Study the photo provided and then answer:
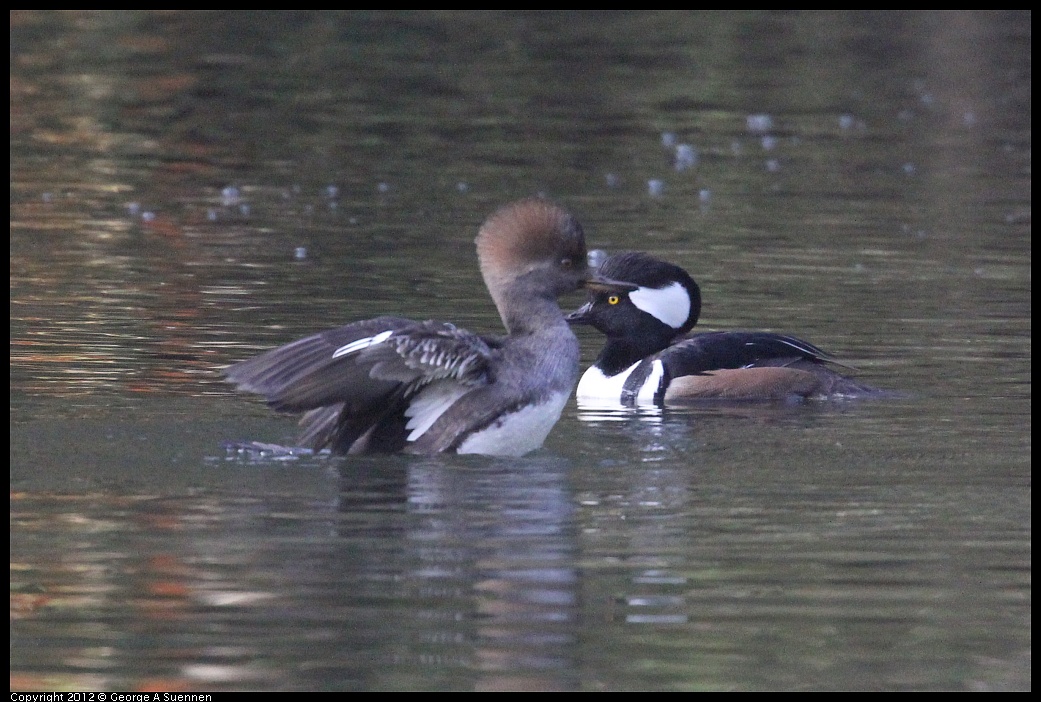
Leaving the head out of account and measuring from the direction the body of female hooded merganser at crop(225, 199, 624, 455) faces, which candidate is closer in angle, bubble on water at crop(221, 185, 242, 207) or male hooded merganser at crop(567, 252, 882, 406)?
the male hooded merganser

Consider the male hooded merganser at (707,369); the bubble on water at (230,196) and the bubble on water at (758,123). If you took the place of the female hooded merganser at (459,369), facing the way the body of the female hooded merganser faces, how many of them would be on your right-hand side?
0

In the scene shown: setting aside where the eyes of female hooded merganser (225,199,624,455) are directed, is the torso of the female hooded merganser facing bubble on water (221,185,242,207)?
no

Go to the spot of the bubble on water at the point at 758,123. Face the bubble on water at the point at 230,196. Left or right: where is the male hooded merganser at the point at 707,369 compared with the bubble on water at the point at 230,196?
left

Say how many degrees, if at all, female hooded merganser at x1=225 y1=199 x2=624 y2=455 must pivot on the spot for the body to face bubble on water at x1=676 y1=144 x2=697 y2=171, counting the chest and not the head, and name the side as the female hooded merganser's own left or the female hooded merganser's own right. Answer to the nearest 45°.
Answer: approximately 90° to the female hooded merganser's own left

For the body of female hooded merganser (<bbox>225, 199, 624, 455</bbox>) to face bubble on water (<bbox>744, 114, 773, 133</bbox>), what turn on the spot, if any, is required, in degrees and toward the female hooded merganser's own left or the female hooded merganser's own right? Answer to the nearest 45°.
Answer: approximately 90° to the female hooded merganser's own left

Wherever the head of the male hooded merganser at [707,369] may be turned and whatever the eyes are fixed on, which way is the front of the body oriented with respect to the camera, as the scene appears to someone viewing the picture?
to the viewer's left

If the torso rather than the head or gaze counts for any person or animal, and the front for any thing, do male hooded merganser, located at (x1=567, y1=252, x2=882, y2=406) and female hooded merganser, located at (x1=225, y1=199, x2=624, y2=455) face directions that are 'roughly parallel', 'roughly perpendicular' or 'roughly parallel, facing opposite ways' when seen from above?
roughly parallel, facing opposite ways

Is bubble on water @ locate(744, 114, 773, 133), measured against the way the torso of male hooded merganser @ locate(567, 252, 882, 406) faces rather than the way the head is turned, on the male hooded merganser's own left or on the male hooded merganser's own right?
on the male hooded merganser's own right

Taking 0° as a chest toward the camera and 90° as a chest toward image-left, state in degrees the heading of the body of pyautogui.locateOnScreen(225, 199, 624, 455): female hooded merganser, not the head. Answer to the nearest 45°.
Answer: approximately 270°

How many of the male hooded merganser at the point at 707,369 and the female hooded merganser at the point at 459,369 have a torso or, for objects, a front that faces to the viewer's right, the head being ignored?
1

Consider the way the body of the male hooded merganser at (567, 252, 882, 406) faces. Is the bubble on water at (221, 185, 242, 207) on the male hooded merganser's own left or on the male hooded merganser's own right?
on the male hooded merganser's own right

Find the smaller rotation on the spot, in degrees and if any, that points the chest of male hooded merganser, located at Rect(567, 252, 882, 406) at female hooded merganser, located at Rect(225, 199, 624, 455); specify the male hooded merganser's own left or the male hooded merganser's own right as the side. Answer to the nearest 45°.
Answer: approximately 45° to the male hooded merganser's own left

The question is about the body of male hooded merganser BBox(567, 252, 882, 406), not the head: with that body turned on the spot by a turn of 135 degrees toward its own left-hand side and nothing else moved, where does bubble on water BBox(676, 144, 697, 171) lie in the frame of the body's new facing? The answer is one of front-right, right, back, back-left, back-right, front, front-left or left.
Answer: back-left
